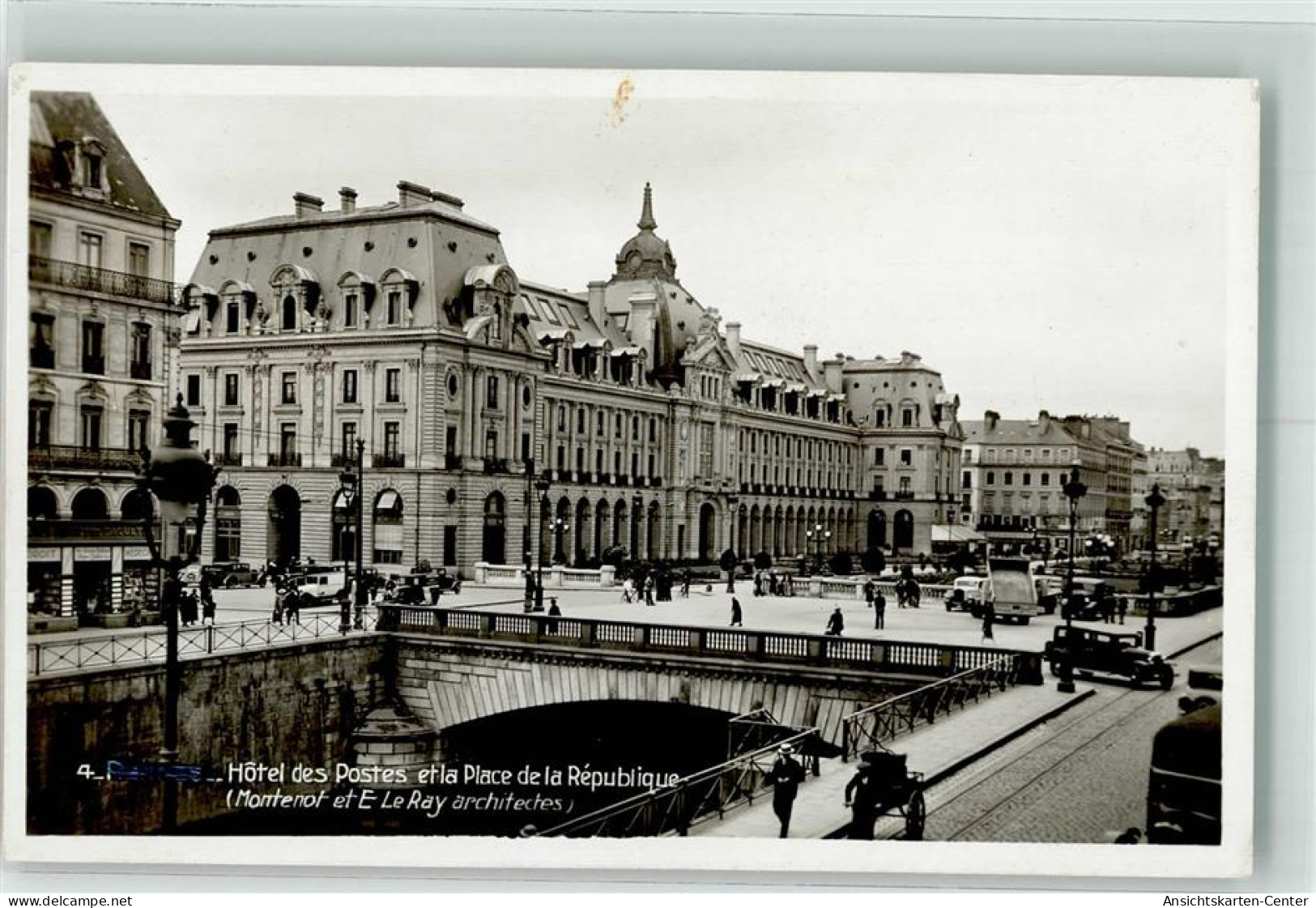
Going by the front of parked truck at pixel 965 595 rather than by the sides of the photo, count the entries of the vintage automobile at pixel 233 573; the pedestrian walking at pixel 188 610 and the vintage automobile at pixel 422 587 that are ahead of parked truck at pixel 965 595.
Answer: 3

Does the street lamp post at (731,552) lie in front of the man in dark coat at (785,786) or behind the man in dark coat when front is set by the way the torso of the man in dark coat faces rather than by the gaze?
behind

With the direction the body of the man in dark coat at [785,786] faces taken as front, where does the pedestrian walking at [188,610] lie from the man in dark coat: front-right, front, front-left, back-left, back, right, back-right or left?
back-right

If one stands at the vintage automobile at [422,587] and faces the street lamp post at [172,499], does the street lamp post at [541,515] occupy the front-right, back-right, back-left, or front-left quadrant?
back-left

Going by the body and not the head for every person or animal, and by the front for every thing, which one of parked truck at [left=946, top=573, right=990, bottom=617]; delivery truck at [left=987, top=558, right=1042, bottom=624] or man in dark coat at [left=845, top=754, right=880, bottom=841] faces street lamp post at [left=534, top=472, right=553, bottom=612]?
the parked truck
